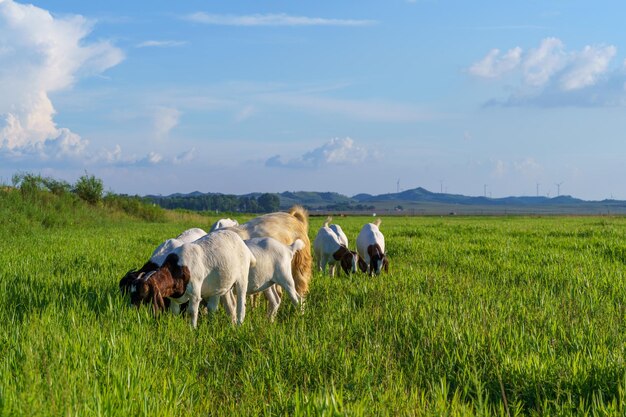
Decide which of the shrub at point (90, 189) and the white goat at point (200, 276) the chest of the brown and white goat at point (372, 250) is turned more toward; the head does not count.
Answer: the white goat

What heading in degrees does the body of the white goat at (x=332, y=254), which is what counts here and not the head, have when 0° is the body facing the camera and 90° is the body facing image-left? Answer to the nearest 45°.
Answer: approximately 315°

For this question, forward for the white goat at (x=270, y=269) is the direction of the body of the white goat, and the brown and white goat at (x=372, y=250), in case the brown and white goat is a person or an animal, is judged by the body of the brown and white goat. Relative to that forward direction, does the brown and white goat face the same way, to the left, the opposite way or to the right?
to the left

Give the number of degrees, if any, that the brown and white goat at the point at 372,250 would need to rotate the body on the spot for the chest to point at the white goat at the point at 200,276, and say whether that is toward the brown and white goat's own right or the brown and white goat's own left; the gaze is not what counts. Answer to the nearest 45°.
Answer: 0° — it already faces it

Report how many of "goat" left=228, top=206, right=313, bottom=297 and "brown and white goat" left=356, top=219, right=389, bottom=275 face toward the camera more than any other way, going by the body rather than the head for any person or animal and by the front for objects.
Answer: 1

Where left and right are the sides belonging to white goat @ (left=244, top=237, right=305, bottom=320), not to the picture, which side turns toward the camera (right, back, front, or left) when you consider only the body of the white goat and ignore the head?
left

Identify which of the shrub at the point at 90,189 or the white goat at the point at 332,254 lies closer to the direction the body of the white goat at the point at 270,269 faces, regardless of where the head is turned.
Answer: the shrub

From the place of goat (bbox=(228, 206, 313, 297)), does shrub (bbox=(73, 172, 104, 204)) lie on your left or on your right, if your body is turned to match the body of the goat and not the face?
on your right

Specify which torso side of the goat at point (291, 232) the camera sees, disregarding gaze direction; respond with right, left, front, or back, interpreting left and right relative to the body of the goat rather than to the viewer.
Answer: left
